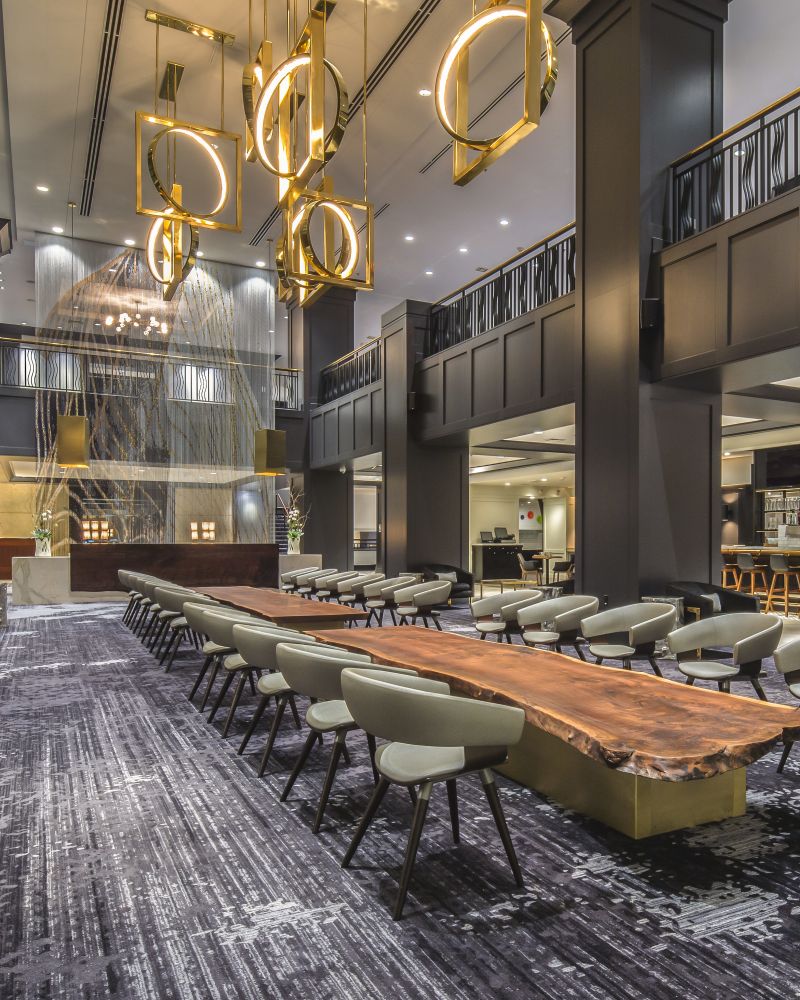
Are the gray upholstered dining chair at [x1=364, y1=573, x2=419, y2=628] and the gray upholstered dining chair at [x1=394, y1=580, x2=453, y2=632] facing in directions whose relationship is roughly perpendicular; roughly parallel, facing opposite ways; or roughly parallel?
roughly parallel

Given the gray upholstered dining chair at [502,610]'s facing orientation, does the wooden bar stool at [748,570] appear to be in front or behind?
behind

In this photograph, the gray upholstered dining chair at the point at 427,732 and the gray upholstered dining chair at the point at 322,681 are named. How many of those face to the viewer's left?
0

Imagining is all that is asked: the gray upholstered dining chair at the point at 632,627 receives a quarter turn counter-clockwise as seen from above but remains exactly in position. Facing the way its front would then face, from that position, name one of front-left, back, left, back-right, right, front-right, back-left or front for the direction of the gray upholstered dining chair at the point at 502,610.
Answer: back

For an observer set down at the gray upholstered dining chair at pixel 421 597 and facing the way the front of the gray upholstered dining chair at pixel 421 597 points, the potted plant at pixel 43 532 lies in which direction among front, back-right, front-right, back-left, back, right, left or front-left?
right

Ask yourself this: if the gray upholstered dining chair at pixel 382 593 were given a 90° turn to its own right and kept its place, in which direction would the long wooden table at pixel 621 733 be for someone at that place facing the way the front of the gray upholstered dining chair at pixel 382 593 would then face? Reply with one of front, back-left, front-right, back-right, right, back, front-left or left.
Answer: back-left

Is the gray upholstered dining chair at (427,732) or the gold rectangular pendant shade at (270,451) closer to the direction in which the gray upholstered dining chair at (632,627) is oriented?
the gray upholstered dining chair

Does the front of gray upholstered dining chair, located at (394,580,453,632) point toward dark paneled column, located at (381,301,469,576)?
no

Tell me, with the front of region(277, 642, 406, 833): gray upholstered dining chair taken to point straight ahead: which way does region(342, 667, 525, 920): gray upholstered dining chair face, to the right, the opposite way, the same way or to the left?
the same way

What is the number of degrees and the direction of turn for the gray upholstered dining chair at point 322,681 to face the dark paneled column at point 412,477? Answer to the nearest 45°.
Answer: approximately 45° to its left

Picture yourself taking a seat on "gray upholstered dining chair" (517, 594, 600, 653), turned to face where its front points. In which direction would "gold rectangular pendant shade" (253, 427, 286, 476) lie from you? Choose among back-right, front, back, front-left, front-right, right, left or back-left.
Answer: right

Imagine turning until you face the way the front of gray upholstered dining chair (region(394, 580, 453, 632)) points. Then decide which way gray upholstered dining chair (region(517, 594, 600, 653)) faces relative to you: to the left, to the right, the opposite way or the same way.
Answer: the same way

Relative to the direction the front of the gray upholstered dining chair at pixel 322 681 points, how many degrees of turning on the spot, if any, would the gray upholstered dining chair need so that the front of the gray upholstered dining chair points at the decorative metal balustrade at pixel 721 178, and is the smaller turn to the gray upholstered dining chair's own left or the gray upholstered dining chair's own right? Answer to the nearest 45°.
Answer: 0° — it already faces it

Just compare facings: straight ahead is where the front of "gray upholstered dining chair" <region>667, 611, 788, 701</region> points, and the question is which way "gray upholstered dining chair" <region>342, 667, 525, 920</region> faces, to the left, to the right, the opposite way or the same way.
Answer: the opposite way

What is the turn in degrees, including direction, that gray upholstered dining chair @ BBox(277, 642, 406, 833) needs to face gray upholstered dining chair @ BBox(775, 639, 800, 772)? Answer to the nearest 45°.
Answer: approximately 45° to its right

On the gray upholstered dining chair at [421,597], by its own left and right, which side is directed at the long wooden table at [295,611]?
front

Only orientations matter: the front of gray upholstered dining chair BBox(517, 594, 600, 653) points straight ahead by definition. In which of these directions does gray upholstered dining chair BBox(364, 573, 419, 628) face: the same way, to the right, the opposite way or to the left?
the same way

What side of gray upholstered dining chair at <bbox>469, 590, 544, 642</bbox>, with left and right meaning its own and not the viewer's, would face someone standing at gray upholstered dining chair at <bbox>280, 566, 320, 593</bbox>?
right

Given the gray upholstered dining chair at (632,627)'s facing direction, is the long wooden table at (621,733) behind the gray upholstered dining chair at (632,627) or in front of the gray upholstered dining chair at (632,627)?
in front
